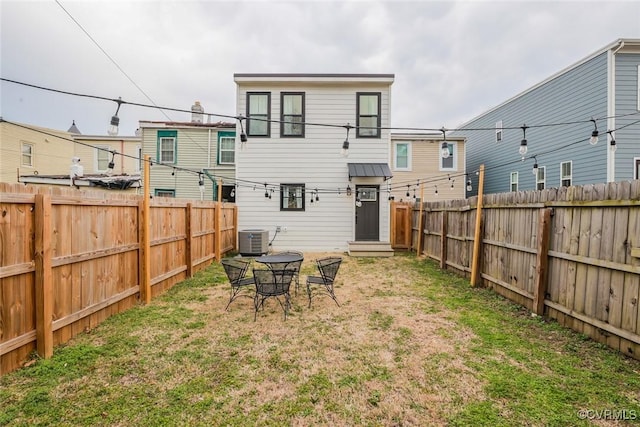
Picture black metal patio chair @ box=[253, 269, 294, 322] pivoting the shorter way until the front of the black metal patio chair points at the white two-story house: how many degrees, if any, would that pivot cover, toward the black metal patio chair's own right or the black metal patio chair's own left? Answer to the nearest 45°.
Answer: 0° — it already faces it

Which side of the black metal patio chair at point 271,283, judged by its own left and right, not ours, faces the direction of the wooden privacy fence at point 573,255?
right

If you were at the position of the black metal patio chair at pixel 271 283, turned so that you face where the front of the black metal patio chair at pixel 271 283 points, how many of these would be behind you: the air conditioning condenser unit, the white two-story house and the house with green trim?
0

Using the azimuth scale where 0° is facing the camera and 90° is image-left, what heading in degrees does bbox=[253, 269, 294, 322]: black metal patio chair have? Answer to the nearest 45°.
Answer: approximately 180°

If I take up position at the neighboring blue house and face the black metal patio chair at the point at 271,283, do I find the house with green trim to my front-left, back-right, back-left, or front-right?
front-right

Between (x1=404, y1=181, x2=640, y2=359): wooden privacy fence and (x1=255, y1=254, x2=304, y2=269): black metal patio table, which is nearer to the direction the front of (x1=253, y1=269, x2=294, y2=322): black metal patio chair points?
the black metal patio table

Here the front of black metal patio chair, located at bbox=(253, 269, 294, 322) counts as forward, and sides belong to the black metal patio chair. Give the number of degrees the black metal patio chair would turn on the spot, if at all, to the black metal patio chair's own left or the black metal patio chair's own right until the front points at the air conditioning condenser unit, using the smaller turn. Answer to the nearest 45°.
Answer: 0° — it already faces it

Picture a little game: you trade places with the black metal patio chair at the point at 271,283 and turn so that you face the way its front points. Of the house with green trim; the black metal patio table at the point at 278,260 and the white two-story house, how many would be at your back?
0

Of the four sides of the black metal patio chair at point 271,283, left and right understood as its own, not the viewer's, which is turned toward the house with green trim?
front

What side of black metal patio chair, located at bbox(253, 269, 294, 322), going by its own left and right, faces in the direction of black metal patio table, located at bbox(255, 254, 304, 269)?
front

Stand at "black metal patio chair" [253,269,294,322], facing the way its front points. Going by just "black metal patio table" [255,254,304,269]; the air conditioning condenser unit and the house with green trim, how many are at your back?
0

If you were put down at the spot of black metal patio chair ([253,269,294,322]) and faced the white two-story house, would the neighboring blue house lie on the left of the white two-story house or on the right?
right

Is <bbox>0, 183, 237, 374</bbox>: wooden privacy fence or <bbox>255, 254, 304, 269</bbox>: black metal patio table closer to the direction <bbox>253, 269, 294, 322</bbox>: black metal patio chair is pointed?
the black metal patio table

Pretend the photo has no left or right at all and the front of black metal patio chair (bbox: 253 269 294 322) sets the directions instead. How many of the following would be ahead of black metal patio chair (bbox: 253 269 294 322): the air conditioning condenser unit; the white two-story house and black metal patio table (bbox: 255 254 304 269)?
3
